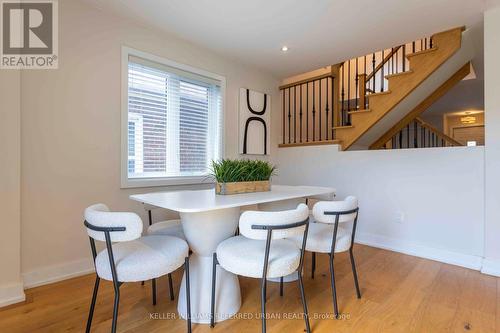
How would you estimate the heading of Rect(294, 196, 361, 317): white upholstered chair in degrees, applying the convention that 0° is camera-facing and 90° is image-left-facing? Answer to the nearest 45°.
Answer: approximately 135°

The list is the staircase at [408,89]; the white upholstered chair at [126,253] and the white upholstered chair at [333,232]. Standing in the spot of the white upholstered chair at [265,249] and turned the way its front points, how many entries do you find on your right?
2

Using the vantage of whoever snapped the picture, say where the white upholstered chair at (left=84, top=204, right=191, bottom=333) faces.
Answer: facing away from the viewer and to the right of the viewer

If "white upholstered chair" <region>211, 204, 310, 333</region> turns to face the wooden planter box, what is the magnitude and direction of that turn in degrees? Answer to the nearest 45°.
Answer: approximately 45° to its right

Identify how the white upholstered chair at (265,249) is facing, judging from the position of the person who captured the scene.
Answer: facing away from the viewer and to the left of the viewer

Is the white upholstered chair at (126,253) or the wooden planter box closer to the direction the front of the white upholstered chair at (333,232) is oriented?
the wooden planter box

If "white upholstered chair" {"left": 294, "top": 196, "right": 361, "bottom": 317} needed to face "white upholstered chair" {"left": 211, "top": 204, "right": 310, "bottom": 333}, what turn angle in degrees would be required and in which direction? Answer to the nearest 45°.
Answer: approximately 90° to its left

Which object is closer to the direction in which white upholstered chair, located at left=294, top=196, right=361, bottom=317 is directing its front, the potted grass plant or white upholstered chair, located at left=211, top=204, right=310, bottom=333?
the potted grass plant

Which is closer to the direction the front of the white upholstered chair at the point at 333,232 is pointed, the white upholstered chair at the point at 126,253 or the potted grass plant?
the potted grass plant

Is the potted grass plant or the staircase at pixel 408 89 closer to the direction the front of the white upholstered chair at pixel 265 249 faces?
the potted grass plant
